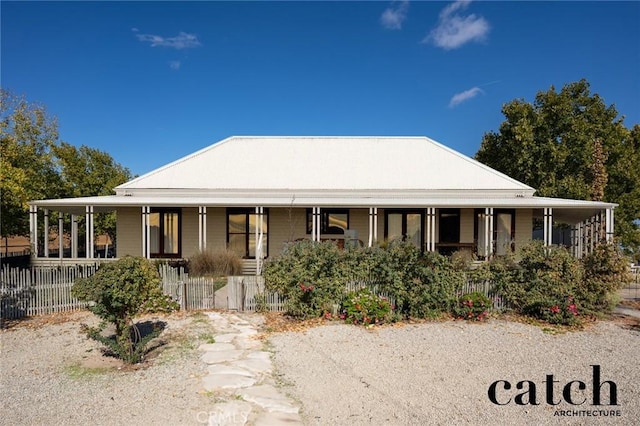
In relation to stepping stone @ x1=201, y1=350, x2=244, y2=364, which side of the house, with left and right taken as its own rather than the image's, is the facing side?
front

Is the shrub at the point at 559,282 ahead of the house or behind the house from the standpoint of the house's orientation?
ahead

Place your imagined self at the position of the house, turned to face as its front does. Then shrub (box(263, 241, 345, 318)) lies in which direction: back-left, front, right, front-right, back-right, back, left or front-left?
front

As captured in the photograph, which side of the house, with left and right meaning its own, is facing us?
front

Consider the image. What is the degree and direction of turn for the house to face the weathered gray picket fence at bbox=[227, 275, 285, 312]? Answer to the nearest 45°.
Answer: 0° — it already faces it

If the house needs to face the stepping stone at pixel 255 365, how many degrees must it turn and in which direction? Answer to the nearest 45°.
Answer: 0° — it already faces it

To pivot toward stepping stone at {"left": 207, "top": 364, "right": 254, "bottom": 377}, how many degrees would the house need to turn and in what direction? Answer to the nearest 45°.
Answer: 0° — it already faces it

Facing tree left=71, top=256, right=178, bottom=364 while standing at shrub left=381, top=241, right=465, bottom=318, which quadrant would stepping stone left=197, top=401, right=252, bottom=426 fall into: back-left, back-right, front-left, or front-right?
front-left

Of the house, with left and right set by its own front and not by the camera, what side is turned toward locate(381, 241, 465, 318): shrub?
front

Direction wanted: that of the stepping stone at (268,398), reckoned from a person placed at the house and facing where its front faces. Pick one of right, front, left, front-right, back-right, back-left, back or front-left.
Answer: front

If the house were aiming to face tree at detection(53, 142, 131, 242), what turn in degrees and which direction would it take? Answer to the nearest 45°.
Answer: approximately 135° to its right

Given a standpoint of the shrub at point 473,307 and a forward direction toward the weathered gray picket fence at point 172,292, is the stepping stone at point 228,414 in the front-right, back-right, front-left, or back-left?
front-left

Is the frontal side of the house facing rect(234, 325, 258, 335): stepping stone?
yes

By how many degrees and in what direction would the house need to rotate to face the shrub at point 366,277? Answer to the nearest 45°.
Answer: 0° — it already faces it

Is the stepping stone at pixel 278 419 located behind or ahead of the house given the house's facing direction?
ahead

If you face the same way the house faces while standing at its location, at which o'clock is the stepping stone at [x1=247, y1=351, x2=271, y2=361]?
The stepping stone is roughly at 12 o'clock from the house.

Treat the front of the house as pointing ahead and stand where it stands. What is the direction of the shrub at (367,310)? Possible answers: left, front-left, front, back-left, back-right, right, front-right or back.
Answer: front
